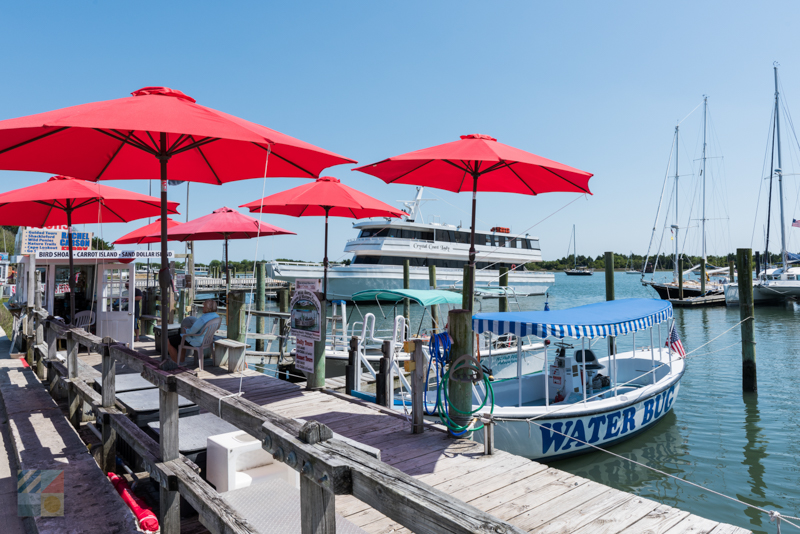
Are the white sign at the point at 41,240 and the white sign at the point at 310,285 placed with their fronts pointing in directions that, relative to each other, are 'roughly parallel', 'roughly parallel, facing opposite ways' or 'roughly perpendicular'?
roughly parallel

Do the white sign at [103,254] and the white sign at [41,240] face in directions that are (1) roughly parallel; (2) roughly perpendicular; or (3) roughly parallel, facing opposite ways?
roughly parallel

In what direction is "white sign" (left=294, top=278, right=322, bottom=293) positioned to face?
toward the camera

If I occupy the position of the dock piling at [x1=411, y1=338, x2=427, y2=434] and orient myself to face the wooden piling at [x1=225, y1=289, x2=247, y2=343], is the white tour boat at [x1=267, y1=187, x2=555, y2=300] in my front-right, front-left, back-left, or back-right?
front-right

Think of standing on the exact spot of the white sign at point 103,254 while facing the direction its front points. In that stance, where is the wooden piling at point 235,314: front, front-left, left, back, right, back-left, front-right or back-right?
front-left

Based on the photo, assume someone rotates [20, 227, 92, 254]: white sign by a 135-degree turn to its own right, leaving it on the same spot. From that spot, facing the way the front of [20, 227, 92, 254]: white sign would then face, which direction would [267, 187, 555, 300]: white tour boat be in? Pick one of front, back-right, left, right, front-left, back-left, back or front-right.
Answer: right

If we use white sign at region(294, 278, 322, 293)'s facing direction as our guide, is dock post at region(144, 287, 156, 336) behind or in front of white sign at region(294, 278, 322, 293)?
behind

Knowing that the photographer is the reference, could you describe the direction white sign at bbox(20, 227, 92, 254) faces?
facing the viewer

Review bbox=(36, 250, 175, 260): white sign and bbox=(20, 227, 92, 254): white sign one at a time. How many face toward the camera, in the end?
2

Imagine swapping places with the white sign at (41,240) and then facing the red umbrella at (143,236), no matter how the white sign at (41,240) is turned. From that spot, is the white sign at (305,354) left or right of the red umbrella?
right

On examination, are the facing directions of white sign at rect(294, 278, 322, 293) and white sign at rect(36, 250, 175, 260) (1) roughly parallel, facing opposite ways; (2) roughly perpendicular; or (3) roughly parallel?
roughly parallel

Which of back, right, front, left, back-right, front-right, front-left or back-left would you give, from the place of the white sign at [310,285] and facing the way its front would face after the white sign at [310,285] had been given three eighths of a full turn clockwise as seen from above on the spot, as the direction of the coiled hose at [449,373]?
back
